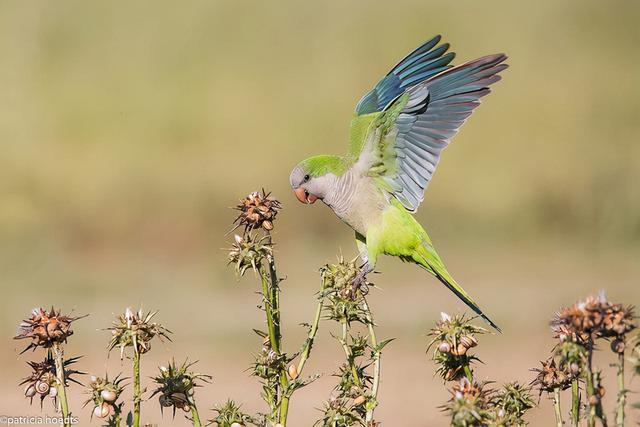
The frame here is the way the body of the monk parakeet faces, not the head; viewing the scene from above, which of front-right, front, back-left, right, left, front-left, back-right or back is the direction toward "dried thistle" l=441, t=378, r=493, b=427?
left

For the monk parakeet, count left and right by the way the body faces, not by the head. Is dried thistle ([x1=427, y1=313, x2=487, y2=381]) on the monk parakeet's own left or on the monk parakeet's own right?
on the monk parakeet's own left

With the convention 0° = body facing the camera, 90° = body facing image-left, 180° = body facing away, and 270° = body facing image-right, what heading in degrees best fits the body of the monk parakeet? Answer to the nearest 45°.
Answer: approximately 90°
